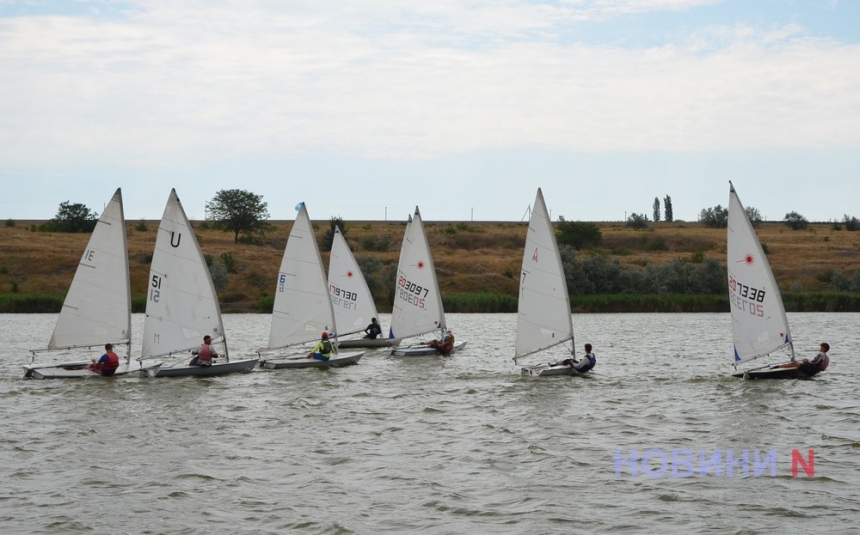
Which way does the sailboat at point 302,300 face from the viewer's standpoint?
to the viewer's right

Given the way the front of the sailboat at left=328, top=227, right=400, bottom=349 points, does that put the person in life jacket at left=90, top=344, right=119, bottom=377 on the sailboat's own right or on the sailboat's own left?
on the sailboat's own right

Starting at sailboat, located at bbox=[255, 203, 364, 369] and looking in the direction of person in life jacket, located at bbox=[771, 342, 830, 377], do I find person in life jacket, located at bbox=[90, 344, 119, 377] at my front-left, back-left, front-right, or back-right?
back-right

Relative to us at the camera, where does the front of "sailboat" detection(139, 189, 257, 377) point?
facing to the right of the viewer

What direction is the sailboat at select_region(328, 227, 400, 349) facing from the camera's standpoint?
to the viewer's right

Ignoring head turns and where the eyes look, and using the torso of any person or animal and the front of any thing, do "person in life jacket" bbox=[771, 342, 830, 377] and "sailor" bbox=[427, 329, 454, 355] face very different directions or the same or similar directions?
same or similar directions

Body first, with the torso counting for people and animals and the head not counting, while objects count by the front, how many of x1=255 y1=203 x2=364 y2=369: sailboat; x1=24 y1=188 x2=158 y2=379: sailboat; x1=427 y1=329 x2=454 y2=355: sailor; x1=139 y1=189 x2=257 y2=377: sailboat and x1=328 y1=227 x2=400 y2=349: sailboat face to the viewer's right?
4

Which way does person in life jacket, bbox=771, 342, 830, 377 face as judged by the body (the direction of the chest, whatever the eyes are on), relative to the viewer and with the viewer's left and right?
facing to the left of the viewer
